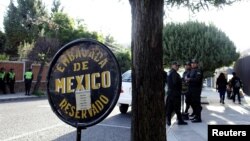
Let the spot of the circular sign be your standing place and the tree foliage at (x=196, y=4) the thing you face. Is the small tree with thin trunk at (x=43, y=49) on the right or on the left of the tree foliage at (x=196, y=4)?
left

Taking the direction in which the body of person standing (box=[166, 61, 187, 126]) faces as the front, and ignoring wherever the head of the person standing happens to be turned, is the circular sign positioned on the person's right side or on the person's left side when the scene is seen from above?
on the person's right side

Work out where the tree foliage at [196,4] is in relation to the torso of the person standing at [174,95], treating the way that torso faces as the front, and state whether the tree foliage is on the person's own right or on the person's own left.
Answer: on the person's own right

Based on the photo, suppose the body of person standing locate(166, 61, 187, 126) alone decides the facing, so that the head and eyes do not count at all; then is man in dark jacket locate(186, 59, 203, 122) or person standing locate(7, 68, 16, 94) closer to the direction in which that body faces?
the man in dark jacket

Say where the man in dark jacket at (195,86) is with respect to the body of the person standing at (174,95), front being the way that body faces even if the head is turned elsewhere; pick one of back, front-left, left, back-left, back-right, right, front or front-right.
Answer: front-left

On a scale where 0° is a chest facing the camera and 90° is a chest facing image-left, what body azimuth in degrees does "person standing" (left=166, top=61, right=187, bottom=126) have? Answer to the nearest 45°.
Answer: approximately 270°

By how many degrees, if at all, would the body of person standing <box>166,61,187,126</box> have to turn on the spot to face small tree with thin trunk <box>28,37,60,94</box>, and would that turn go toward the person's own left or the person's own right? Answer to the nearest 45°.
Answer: approximately 135° to the person's own left
